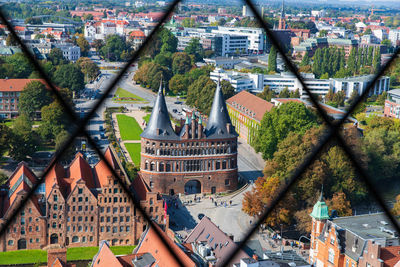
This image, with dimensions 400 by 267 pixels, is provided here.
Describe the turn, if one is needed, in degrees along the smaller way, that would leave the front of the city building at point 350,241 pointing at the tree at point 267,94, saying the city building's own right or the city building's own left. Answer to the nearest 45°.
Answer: approximately 135° to the city building's own right

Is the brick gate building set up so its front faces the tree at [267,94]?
no

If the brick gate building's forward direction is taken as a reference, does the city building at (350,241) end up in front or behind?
in front

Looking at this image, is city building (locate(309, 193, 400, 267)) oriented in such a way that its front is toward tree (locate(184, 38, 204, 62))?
no

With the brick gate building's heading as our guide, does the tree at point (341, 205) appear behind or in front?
in front

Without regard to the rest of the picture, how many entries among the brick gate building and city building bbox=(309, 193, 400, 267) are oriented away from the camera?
0

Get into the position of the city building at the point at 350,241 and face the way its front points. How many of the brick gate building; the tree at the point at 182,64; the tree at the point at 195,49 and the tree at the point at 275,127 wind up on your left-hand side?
0

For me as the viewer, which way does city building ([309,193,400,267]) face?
facing the viewer and to the left of the viewer

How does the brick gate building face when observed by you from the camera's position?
facing the viewer

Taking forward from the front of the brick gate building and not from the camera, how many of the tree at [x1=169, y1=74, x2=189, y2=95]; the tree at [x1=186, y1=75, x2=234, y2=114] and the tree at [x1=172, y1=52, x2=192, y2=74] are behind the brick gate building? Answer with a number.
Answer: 3
